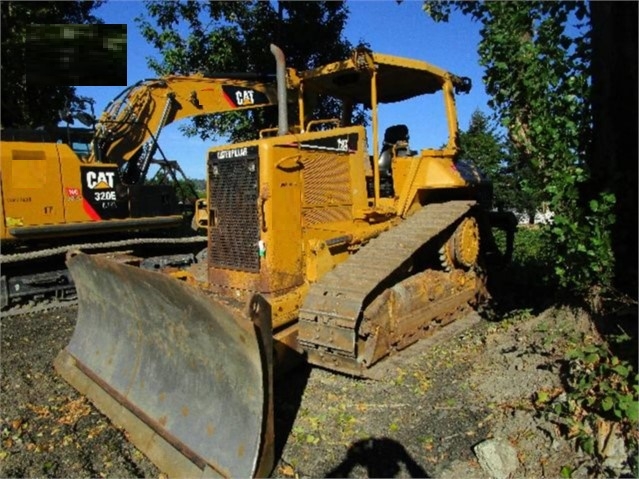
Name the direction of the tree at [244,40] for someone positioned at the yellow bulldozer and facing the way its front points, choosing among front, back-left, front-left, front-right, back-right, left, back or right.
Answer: back-right

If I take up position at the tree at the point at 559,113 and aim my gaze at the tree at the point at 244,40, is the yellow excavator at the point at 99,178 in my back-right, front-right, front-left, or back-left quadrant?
front-left

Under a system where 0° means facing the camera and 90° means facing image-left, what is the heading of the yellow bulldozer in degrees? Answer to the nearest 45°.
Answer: approximately 45°

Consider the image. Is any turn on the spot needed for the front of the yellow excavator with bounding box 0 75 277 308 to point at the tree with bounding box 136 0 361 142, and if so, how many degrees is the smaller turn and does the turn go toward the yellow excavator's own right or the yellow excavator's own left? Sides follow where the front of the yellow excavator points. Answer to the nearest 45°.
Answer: approximately 45° to the yellow excavator's own left

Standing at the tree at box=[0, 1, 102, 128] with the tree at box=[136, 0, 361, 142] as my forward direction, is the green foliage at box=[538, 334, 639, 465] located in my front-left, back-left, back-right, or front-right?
front-right

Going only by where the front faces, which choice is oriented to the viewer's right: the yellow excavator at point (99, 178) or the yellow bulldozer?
the yellow excavator

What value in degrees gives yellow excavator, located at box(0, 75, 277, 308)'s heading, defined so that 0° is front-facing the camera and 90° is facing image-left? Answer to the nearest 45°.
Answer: approximately 270°

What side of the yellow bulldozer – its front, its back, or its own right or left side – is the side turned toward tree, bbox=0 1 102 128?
right

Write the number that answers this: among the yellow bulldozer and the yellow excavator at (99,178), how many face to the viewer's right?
1

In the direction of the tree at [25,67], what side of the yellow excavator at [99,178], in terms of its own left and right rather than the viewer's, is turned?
left

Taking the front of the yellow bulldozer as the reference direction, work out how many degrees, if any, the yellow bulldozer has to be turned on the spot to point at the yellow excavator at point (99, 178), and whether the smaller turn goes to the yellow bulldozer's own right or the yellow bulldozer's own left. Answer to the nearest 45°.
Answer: approximately 90° to the yellow bulldozer's own right
